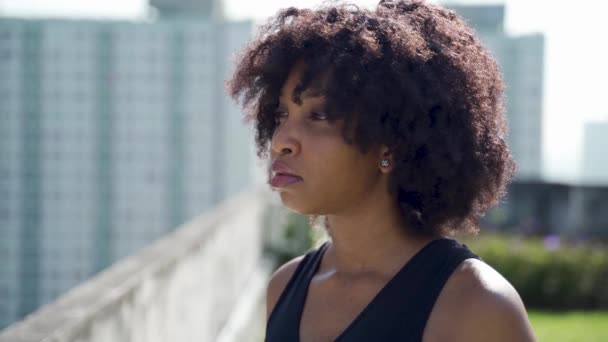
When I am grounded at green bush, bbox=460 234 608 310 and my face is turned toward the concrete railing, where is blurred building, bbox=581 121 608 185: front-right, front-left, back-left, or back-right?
back-right

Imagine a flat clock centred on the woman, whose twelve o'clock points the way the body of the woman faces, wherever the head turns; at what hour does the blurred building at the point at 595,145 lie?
The blurred building is roughly at 5 o'clock from the woman.

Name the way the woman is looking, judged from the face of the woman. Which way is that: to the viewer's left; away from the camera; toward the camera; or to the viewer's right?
to the viewer's left

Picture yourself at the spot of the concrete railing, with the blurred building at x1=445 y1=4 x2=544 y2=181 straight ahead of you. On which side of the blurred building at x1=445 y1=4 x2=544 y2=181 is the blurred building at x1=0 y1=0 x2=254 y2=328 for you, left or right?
left

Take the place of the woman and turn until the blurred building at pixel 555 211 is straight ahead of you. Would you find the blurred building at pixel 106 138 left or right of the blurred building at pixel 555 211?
left

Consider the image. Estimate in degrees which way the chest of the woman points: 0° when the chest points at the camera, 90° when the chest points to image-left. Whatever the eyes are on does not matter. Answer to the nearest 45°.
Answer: approximately 45°

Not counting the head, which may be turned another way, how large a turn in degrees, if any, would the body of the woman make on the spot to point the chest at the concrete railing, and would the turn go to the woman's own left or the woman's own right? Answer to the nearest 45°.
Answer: approximately 90° to the woman's own right

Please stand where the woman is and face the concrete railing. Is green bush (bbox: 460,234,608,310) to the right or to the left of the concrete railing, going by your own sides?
right

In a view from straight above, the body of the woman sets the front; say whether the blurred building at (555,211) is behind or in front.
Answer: behind

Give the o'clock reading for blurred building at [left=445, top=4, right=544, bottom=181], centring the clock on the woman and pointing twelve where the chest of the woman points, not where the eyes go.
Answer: The blurred building is roughly at 5 o'clock from the woman.

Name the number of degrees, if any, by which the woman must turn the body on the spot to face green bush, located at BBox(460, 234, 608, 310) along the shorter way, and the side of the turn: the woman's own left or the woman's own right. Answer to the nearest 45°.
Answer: approximately 135° to the woman's own right

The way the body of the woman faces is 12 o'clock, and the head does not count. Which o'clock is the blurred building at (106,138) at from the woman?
The blurred building is roughly at 4 o'clock from the woman.
